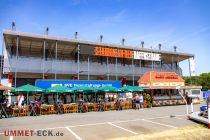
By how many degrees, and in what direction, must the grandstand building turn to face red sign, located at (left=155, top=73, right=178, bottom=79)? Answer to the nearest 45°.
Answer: approximately 45° to its left

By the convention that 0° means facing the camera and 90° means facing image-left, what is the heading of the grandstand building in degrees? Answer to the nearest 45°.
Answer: approximately 315°

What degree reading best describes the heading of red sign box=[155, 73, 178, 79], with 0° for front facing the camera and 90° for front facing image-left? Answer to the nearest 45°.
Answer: approximately 315°

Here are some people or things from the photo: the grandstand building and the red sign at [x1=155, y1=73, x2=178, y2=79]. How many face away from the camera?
0
